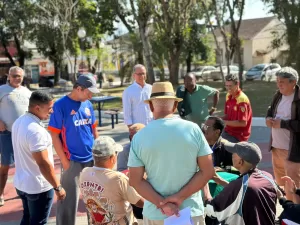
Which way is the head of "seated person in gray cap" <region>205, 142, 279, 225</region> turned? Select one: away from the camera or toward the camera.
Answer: away from the camera

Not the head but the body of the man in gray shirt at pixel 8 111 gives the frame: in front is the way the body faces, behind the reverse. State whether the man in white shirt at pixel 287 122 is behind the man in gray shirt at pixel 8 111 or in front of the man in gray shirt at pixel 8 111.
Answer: in front

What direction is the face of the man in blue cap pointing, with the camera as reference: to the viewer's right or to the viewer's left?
to the viewer's right

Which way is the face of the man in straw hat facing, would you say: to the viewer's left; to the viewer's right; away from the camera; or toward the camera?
away from the camera

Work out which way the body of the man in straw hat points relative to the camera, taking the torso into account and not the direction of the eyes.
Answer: away from the camera

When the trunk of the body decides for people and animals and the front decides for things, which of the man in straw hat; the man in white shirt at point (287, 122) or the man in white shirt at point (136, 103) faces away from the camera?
the man in straw hat

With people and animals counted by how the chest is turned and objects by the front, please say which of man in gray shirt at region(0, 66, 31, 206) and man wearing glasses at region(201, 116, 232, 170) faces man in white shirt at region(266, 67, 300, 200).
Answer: man in gray shirt at region(0, 66, 31, 206)

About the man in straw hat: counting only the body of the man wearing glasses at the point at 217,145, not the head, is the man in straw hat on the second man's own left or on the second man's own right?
on the second man's own left

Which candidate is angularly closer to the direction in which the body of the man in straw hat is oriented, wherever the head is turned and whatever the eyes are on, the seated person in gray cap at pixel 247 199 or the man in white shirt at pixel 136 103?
the man in white shirt

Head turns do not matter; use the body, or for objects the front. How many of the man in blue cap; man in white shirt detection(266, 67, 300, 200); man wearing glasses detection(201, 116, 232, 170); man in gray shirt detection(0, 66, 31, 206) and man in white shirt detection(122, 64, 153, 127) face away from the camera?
0

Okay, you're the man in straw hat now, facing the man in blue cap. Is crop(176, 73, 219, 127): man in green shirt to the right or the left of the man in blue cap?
right

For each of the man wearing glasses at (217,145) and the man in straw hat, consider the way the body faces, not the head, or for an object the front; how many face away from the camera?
1

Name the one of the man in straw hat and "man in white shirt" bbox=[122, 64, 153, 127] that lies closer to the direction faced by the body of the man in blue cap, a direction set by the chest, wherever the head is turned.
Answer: the man in straw hat

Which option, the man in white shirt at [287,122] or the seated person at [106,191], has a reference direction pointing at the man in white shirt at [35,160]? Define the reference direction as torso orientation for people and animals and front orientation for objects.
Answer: the man in white shirt at [287,122]

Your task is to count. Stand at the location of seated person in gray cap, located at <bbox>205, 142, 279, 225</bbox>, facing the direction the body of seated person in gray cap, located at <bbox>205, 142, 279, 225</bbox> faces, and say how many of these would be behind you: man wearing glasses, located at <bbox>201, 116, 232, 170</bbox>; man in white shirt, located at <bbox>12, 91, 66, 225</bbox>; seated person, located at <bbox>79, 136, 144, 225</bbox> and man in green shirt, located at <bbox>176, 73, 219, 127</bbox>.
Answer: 0

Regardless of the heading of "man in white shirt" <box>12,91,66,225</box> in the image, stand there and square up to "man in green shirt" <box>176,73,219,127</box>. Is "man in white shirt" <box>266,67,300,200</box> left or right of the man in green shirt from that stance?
right

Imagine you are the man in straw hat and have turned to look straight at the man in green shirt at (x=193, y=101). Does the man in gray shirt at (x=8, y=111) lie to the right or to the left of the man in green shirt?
left
